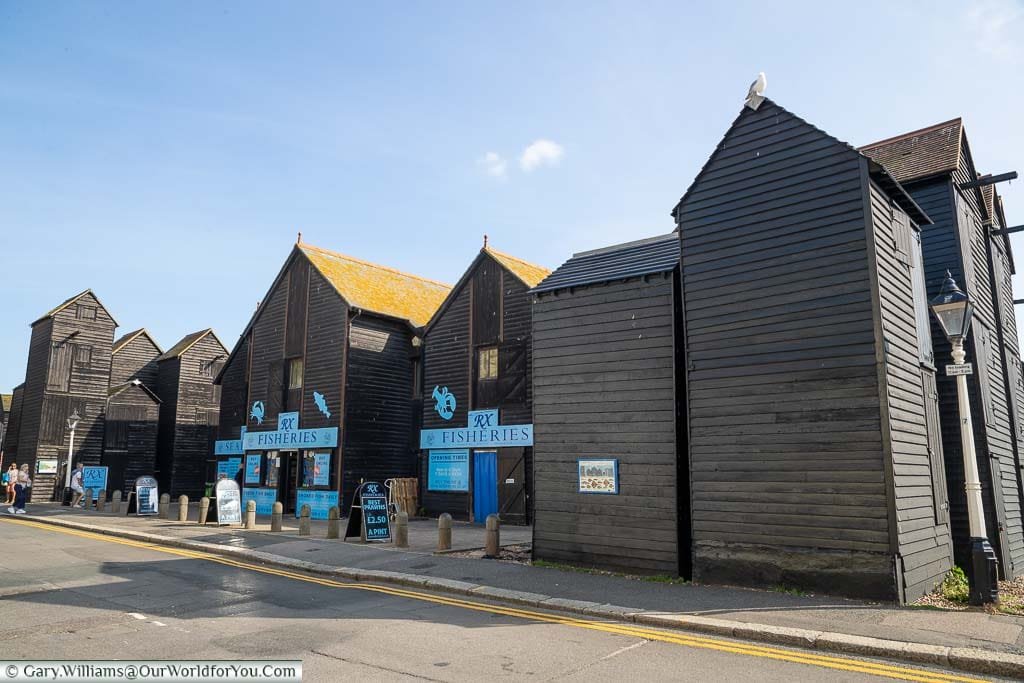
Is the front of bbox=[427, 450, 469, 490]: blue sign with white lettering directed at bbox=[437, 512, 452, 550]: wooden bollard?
yes

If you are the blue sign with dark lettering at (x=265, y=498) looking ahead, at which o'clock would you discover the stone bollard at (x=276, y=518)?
The stone bollard is roughly at 12 o'clock from the blue sign with dark lettering.

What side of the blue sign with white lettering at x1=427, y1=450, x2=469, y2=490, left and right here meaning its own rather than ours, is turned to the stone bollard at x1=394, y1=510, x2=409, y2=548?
front

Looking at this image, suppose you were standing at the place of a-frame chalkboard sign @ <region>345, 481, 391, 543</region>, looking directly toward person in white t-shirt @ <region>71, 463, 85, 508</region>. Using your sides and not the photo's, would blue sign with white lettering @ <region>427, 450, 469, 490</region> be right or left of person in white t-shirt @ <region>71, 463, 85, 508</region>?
right

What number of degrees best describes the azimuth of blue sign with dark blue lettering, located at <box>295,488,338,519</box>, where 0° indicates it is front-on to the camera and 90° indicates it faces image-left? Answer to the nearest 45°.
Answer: approximately 0°

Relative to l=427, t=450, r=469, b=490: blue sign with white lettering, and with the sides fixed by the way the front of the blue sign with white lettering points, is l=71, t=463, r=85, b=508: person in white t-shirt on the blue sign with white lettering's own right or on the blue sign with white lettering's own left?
on the blue sign with white lettering's own right

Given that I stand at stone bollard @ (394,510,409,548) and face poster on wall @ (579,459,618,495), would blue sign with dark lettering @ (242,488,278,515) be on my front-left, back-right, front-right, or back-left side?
back-left
